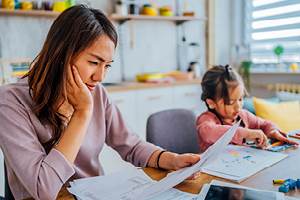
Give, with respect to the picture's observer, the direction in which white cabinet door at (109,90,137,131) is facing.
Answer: facing the viewer

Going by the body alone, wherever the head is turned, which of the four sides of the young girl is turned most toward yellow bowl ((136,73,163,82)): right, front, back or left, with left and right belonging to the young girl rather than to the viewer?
back

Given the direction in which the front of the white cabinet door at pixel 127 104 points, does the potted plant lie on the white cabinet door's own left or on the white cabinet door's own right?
on the white cabinet door's own left

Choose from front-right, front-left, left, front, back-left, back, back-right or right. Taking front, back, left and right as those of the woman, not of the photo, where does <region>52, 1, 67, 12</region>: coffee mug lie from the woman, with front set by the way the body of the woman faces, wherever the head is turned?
back-left

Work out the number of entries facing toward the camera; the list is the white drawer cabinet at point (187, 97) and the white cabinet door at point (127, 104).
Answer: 2

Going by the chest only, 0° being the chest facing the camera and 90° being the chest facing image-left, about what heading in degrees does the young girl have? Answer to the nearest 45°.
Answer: approximately 315°

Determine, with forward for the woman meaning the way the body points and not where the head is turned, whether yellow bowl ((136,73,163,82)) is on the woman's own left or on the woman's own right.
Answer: on the woman's own left

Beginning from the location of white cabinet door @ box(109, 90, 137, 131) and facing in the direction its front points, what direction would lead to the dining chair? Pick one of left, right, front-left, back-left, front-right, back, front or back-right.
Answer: front

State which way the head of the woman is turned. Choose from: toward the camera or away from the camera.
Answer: toward the camera

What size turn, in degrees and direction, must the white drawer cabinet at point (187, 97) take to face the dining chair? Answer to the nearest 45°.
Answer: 0° — it already faces it
